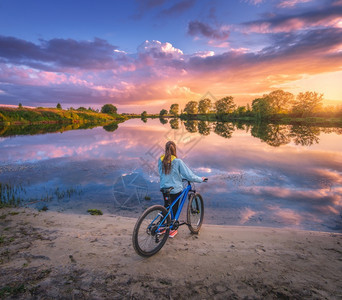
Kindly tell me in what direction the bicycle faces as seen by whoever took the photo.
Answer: facing away from the viewer and to the right of the viewer

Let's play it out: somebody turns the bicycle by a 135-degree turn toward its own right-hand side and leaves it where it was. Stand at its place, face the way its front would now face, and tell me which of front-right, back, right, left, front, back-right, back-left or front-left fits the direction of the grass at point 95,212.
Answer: back-right
